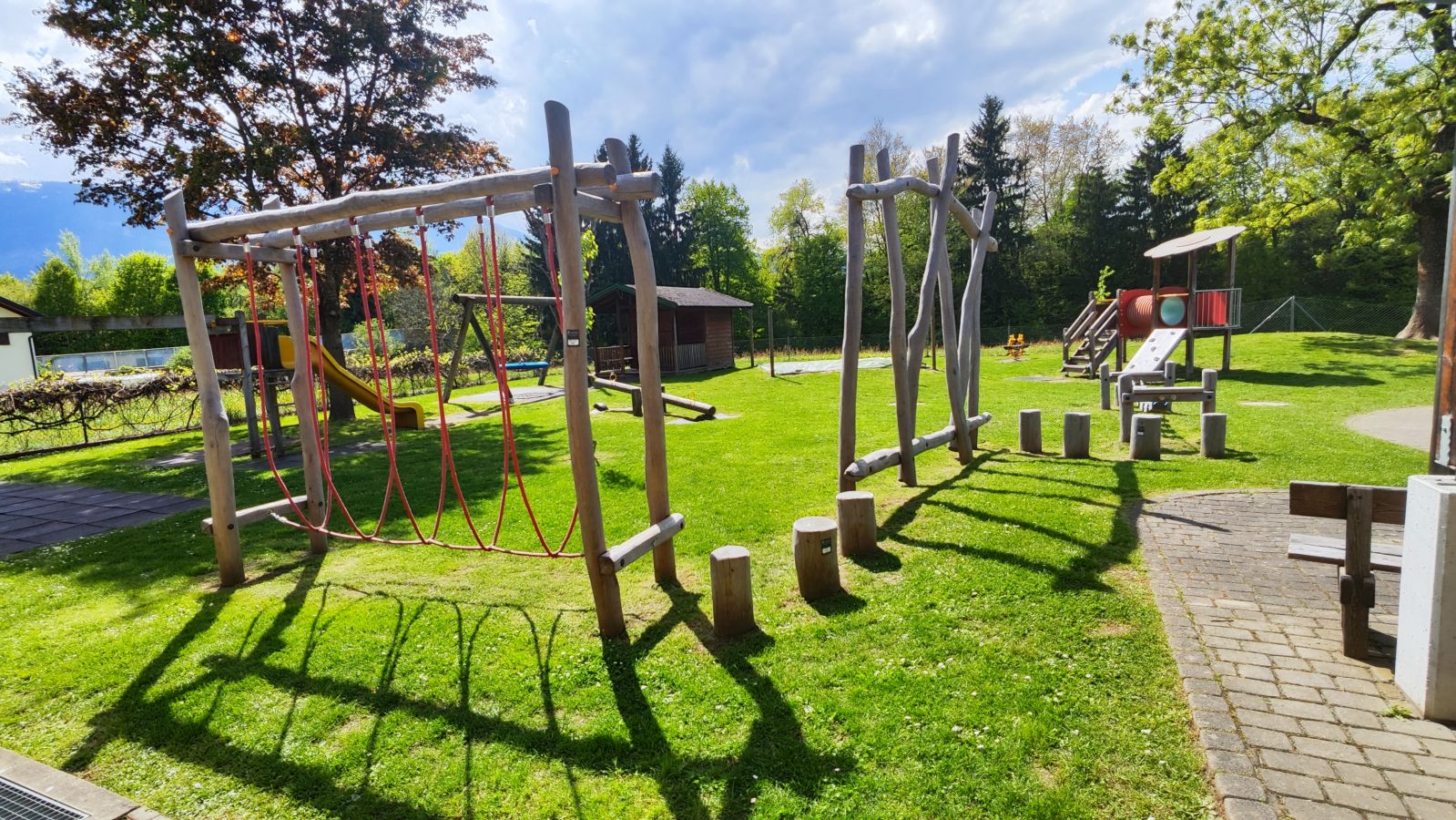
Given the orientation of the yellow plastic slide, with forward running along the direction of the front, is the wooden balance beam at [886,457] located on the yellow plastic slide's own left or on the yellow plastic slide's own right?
on the yellow plastic slide's own right

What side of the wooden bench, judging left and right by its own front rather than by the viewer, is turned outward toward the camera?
back

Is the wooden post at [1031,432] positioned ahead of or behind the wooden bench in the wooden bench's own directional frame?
ahead

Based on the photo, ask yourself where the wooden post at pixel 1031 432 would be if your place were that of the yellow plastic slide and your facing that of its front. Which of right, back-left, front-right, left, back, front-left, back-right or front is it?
front-right

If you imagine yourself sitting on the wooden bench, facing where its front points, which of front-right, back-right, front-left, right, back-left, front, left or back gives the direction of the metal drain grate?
back-left

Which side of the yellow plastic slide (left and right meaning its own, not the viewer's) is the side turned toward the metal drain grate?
right

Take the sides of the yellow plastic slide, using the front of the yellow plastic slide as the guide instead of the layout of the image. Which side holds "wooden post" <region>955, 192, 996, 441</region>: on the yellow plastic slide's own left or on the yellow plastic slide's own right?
on the yellow plastic slide's own right

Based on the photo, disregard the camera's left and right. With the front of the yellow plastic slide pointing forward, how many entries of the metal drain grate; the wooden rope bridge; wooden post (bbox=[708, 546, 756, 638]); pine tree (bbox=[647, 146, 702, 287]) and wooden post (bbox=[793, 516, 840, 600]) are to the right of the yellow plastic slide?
4

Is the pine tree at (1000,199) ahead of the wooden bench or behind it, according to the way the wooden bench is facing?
ahead

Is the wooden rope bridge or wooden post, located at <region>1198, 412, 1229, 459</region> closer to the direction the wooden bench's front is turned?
the wooden post

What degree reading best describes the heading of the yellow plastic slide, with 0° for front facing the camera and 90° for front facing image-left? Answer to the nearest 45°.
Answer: approximately 270°

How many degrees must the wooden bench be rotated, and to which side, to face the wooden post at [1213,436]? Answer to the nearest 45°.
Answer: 0° — it already faces it
